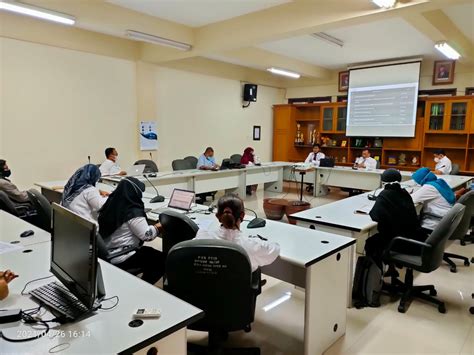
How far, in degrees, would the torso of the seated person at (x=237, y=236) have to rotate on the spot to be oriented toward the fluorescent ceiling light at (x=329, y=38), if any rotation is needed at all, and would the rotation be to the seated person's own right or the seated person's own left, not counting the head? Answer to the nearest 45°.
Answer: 0° — they already face it

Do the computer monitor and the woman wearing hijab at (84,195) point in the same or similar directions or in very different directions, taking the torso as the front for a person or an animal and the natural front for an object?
very different directions

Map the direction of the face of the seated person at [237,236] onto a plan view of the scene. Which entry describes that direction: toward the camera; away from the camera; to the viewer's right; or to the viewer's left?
away from the camera

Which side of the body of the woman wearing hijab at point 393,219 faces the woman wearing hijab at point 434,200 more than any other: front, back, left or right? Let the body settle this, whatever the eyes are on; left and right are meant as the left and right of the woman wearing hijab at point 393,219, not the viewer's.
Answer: right

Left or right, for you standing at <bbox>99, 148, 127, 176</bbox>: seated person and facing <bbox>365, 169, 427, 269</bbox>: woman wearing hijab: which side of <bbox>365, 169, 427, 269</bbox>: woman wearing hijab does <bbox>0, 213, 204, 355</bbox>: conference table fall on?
right

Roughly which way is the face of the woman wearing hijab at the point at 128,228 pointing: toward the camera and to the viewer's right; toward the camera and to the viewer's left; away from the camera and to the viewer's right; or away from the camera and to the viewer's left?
away from the camera and to the viewer's right

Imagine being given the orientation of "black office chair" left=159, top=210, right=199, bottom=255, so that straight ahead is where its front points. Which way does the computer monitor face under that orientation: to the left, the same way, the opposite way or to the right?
the opposite way

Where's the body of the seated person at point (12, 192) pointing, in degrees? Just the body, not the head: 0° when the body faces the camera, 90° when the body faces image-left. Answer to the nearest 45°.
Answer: approximately 270°

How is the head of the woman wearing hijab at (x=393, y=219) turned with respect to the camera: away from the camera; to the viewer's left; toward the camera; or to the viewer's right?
away from the camera

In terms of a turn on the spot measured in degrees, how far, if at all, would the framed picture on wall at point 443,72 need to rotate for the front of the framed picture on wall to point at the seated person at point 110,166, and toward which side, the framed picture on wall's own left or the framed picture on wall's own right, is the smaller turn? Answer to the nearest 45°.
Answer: approximately 45° to the framed picture on wall's own right
